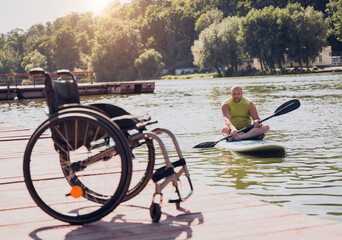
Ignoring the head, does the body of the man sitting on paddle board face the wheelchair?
yes

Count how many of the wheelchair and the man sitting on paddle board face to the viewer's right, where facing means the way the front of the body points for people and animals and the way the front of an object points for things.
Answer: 1

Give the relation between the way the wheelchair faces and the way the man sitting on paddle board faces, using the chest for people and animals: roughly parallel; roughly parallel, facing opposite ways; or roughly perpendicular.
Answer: roughly perpendicular

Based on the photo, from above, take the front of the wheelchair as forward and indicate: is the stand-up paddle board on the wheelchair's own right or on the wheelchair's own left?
on the wheelchair's own left

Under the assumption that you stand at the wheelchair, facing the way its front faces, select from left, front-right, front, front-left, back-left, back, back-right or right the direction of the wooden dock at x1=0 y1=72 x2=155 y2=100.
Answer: left

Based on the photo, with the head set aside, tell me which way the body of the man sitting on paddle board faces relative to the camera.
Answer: toward the camera

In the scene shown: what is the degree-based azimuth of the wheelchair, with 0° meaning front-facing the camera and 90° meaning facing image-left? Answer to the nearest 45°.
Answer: approximately 270°
